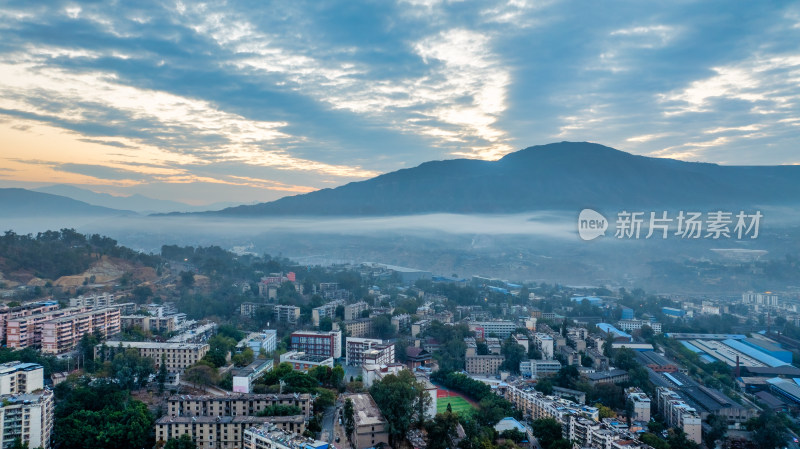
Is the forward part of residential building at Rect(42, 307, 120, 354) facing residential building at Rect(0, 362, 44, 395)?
no

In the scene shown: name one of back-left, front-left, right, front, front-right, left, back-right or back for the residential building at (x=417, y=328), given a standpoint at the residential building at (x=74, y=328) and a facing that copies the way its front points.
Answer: front-left

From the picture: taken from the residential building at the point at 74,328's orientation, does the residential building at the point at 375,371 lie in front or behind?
in front

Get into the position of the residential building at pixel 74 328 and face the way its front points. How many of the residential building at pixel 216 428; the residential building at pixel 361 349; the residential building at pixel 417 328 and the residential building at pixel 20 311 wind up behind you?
1

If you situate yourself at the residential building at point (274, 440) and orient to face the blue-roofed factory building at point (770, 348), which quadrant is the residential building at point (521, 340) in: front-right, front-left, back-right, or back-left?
front-left

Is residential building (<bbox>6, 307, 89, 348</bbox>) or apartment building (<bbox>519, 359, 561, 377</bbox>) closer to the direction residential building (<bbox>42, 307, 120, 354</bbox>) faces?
the apartment building

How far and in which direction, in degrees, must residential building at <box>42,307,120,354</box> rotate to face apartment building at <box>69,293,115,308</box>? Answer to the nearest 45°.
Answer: approximately 135° to its left

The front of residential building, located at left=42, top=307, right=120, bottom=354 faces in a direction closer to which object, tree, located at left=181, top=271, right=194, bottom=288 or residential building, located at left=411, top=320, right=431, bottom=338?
the residential building

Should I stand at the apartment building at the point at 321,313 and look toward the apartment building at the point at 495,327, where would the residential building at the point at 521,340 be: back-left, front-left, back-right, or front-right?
front-right

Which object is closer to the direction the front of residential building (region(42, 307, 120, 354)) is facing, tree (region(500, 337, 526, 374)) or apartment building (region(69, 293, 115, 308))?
the tree

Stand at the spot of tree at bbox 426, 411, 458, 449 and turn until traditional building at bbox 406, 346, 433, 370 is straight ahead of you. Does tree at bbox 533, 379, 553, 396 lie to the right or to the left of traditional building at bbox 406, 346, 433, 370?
right

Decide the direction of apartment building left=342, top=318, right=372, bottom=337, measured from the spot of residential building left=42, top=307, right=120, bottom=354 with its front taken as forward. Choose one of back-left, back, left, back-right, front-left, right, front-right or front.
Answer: front-left

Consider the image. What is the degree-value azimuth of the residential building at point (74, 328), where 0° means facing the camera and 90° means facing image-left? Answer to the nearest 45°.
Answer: approximately 315°

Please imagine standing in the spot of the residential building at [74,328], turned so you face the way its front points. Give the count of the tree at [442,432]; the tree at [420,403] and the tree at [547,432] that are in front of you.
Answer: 3

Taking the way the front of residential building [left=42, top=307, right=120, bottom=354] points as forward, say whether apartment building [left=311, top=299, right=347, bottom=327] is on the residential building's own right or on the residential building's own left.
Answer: on the residential building's own left

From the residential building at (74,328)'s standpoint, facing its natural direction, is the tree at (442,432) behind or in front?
in front
